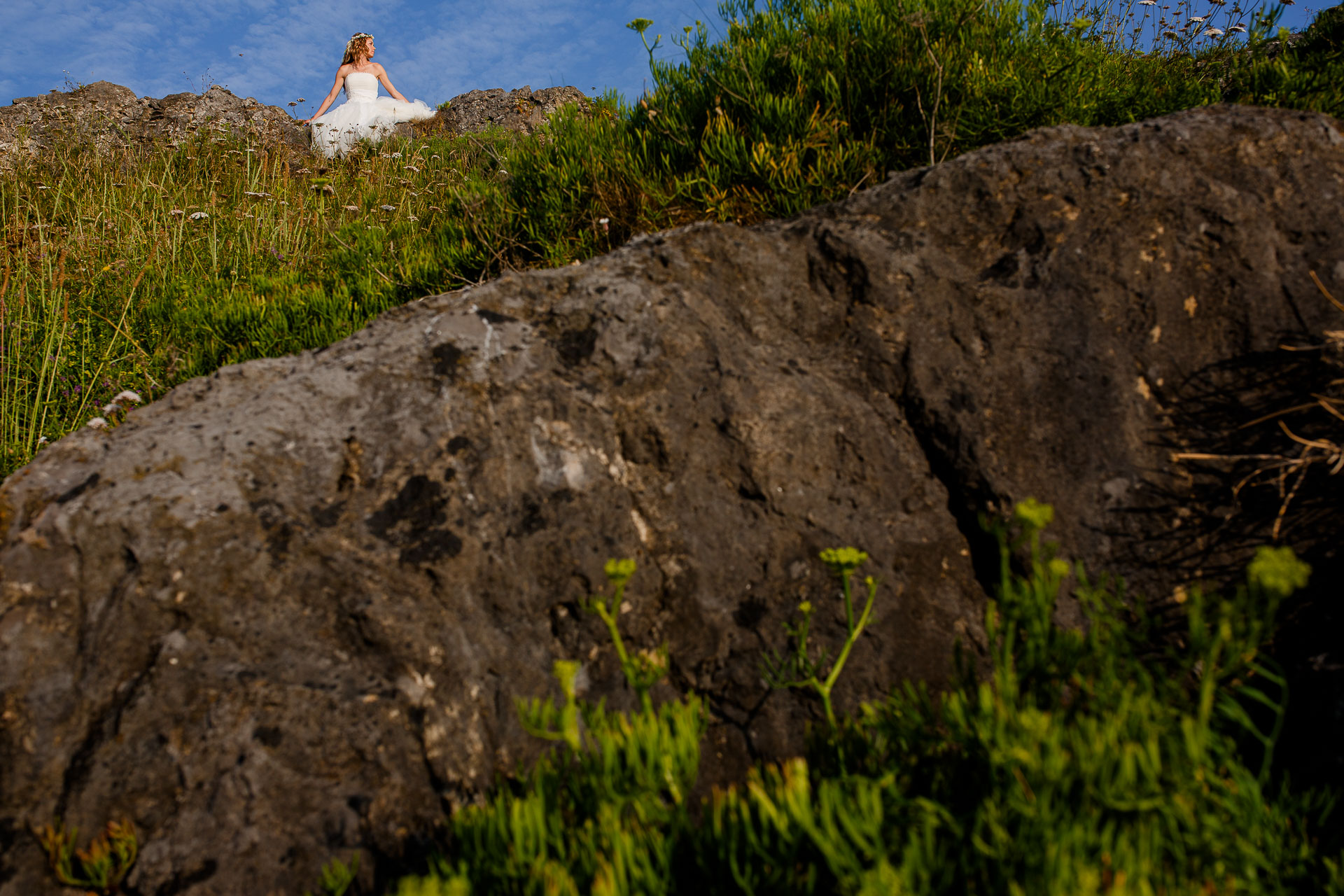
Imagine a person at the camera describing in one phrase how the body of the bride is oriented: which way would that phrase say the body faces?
toward the camera

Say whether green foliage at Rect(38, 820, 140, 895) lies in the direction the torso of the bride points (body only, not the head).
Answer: yes

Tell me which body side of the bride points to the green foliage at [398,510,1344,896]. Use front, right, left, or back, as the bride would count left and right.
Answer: front

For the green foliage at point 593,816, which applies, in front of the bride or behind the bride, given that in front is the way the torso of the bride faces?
in front

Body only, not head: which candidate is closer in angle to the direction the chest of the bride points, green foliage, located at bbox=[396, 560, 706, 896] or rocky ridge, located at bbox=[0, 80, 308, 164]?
the green foliage

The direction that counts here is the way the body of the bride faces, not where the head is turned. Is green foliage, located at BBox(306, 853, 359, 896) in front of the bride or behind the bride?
in front

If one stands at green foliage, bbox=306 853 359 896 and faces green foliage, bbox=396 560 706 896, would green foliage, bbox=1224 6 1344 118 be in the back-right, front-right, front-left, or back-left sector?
front-left

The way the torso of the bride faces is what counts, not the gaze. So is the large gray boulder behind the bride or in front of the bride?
in front

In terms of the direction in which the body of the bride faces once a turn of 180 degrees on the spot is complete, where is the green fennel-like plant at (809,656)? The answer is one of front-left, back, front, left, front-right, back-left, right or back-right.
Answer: back
